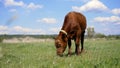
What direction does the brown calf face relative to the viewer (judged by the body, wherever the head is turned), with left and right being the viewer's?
facing the viewer and to the left of the viewer
